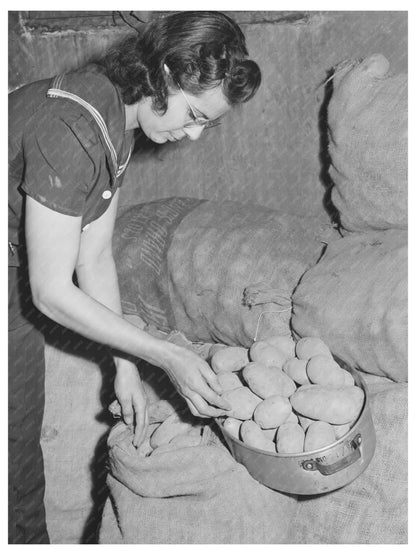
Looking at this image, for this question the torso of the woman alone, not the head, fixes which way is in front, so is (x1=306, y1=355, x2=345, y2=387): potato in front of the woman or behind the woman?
in front

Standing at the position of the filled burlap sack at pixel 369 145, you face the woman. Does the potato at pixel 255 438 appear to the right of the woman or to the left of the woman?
left

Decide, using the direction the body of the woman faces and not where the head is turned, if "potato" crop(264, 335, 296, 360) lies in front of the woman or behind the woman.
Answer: in front

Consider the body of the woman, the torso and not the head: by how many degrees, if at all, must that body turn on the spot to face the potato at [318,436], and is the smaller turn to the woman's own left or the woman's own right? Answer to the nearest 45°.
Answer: approximately 45° to the woman's own right

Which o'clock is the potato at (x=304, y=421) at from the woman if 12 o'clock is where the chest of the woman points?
The potato is roughly at 1 o'clock from the woman.

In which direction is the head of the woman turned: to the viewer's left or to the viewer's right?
to the viewer's right

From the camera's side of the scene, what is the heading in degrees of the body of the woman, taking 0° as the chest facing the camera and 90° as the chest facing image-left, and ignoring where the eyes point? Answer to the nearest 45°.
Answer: approximately 270°
